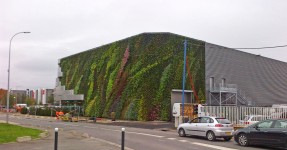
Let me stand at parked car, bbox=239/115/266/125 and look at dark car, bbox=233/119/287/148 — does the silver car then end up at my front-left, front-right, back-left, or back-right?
front-right

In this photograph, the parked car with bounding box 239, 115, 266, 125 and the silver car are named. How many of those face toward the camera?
0

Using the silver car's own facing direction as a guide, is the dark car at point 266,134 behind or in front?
behind

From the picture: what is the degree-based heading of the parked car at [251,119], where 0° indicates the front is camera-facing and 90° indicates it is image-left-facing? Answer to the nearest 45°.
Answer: approximately 90°

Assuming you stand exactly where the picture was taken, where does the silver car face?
facing away from the viewer and to the left of the viewer
